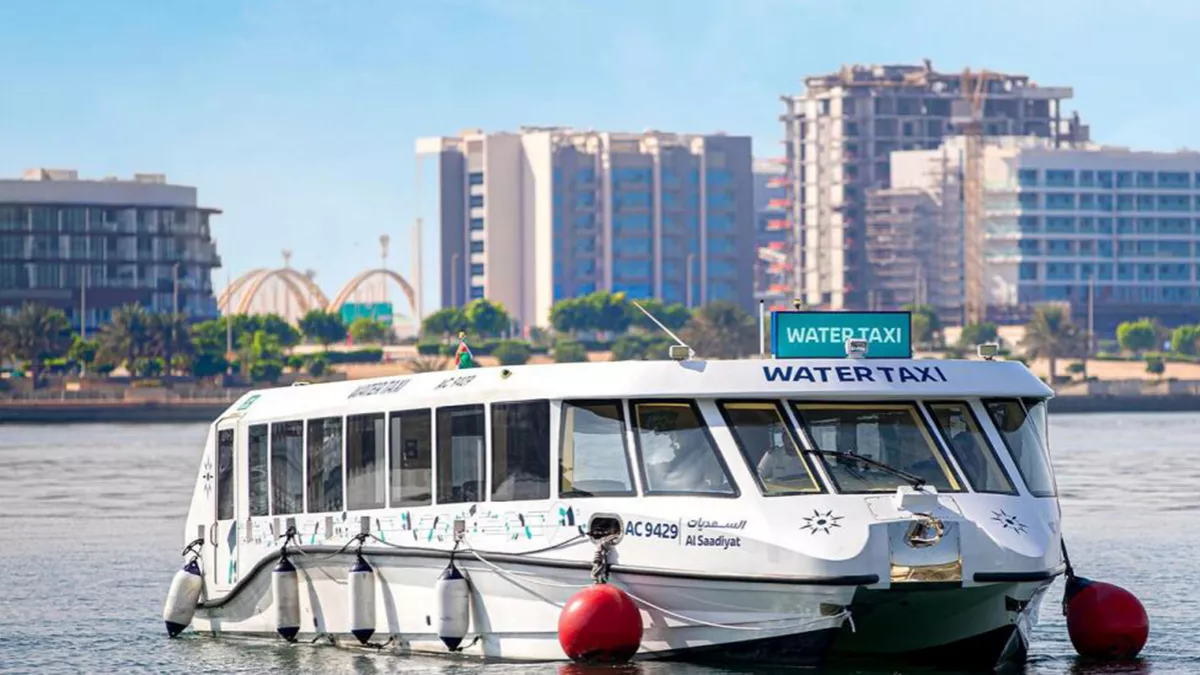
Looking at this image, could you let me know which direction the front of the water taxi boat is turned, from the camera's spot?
facing the viewer and to the right of the viewer
